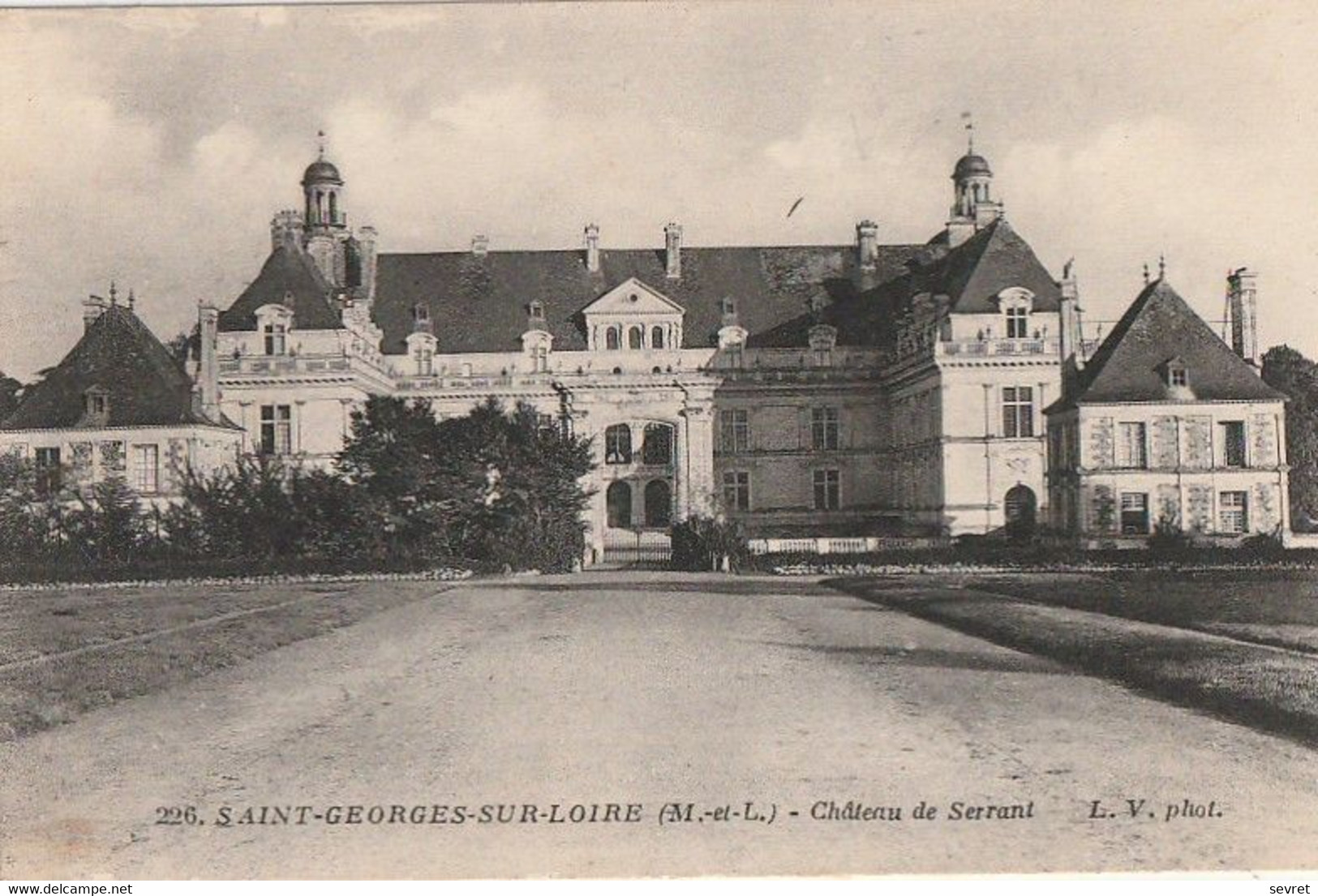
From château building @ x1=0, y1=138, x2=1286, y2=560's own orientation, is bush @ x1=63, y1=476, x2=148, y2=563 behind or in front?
in front

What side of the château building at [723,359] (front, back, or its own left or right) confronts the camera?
front

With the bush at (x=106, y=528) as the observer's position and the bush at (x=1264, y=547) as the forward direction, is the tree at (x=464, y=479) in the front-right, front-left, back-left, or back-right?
front-left

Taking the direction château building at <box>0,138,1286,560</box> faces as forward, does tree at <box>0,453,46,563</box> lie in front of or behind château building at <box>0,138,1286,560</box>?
in front

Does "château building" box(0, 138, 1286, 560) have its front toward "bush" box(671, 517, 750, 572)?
yes

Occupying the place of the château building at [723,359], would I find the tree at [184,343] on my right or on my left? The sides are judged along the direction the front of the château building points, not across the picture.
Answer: on my right

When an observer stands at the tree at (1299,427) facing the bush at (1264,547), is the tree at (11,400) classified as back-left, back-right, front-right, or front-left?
front-right

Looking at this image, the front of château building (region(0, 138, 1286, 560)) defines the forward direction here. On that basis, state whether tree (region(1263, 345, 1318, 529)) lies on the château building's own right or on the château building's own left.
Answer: on the château building's own left
